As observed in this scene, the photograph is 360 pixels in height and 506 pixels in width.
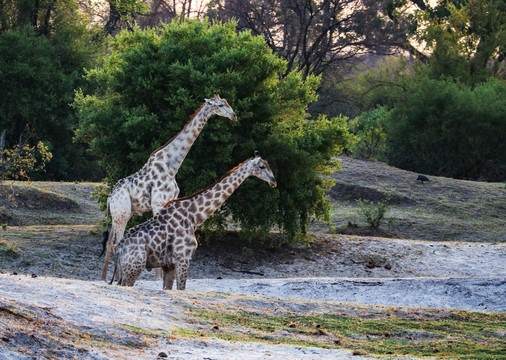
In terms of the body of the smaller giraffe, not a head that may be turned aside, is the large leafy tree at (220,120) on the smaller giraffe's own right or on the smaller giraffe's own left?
on the smaller giraffe's own left

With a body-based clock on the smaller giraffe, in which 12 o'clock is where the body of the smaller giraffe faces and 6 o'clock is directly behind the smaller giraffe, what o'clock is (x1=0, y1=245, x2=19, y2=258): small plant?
The small plant is roughly at 8 o'clock from the smaller giraffe.

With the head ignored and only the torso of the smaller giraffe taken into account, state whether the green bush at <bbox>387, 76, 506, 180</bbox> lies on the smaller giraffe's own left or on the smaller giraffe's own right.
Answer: on the smaller giraffe's own left

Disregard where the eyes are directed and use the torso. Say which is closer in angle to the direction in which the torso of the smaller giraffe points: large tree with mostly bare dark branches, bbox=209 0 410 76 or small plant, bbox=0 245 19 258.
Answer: the large tree with mostly bare dark branches

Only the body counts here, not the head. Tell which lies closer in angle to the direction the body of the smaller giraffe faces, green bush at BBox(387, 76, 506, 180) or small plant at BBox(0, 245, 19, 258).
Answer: the green bush

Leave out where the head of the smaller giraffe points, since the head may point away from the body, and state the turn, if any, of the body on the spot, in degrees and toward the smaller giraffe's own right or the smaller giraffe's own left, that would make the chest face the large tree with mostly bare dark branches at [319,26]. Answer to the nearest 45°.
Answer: approximately 90° to the smaller giraffe's own left

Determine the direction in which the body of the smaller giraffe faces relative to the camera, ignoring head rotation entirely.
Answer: to the viewer's right
